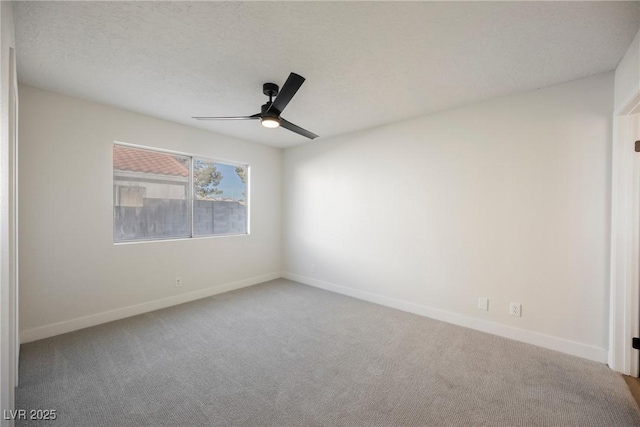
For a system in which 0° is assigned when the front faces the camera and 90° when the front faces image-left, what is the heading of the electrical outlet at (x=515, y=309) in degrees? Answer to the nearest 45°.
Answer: approximately 45°

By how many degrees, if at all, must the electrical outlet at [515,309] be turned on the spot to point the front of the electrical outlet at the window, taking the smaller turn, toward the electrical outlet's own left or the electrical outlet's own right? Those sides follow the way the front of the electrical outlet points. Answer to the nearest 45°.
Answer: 0° — it already faces it
